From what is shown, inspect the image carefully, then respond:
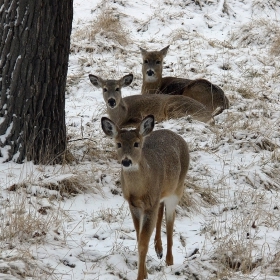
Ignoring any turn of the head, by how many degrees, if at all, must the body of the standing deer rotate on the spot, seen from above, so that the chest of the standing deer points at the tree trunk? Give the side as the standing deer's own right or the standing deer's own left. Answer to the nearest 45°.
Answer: approximately 90° to the standing deer's own right

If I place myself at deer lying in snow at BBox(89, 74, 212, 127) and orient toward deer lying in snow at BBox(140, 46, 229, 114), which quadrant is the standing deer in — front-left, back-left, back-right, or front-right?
back-right

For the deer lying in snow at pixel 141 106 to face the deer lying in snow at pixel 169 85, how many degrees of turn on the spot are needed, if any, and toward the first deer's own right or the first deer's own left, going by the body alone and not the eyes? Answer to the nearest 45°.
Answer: approximately 90° to the first deer's own right

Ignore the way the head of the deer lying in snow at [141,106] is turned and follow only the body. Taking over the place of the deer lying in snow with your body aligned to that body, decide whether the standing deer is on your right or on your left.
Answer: on your left

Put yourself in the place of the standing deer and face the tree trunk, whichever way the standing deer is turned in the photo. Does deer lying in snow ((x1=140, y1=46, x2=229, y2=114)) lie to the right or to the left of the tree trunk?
right

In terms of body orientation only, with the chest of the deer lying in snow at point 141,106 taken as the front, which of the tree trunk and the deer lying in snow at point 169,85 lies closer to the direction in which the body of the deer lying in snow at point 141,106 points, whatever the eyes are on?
the tree trunk

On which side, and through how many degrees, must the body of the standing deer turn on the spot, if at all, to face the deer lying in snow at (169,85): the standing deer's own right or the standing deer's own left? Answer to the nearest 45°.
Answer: approximately 135° to the standing deer's own right

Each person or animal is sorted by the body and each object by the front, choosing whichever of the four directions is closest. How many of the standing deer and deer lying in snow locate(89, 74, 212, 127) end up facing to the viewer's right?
0

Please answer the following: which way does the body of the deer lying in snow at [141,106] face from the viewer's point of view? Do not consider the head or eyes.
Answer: to the viewer's left
